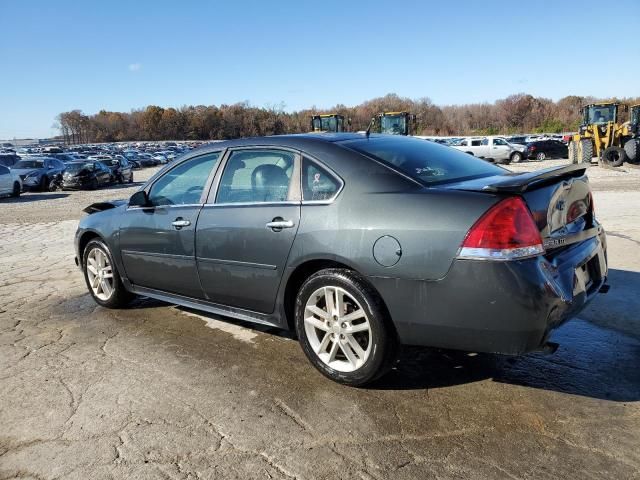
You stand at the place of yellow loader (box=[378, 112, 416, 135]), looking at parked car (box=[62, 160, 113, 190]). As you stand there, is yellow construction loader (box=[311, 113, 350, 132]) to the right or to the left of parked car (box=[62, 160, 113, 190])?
right

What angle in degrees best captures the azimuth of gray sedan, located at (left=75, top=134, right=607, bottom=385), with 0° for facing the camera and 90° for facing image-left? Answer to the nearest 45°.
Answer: approximately 135°

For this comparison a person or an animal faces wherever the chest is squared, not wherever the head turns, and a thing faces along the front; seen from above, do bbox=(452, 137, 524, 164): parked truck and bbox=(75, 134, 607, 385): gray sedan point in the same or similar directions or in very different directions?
very different directions

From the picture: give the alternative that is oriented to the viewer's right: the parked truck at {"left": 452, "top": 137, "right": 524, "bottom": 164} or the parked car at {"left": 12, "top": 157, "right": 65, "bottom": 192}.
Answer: the parked truck at {"left": 452, "top": 137, "right": 524, "bottom": 164}

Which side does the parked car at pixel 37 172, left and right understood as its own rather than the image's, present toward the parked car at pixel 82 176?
left

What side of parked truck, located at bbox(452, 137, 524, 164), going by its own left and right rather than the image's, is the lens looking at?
right

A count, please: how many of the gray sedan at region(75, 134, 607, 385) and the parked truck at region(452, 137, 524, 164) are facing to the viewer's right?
1

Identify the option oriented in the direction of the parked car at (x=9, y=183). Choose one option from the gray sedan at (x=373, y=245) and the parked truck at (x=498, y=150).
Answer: the gray sedan

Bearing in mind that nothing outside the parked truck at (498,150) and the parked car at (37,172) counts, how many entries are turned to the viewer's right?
1

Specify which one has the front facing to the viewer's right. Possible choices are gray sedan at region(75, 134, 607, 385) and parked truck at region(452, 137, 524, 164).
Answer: the parked truck

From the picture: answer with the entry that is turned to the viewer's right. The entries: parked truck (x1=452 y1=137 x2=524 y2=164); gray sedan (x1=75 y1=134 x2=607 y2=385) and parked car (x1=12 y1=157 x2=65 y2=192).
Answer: parked truck (x1=452 y1=137 x2=524 y2=164)

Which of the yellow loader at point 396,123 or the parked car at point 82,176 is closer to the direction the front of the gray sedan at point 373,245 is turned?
the parked car

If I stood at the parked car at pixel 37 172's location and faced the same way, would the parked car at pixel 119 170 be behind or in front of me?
behind

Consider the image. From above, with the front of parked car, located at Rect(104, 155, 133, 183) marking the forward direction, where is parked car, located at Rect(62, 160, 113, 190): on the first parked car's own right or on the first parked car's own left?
on the first parked car's own right
